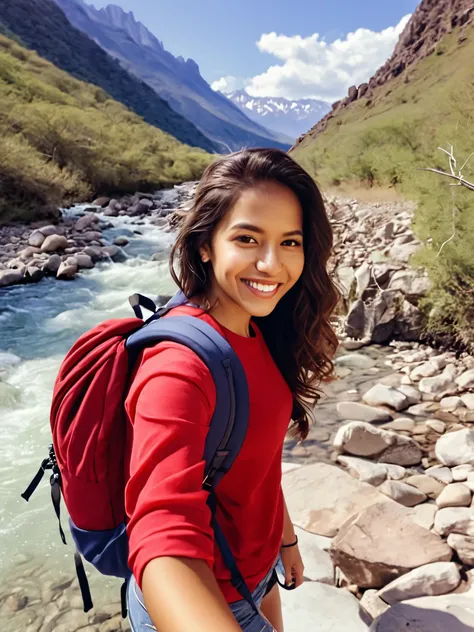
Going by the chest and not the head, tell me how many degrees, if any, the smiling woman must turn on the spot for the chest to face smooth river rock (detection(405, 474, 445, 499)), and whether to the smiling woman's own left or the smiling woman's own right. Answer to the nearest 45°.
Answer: approximately 90° to the smiling woman's own left

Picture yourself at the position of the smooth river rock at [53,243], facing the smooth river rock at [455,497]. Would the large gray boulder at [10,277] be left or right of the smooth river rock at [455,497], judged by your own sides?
right

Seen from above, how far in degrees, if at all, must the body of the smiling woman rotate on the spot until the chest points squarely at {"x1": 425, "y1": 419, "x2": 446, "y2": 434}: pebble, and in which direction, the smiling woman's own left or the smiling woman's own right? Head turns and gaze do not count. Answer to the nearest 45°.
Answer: approximately 90° to the smiling woman's own left

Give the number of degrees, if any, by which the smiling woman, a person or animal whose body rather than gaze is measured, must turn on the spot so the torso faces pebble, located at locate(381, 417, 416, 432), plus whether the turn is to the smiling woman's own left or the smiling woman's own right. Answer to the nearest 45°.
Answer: approximately 90° to the smiling woman's own left

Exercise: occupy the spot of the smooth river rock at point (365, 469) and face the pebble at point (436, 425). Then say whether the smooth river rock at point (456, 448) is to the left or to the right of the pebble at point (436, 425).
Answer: right

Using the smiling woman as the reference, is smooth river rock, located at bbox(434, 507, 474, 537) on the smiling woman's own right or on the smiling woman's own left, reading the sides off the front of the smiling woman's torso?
on the smiling woman's own left

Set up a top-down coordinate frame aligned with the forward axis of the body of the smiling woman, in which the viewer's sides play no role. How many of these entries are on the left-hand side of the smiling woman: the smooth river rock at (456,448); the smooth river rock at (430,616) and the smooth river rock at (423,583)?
3

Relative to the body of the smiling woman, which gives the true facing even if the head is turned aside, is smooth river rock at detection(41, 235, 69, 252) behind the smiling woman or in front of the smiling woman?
behind

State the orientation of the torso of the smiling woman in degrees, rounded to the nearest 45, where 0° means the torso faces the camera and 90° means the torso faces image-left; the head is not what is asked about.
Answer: approximately 315°

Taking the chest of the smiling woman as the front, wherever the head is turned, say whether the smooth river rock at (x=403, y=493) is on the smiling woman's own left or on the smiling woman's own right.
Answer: on the smiling woman's own left

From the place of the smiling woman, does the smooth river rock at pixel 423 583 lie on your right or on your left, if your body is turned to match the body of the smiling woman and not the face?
on your left

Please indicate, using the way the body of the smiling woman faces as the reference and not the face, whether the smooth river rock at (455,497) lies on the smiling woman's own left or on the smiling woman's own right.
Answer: on the smiling woman's own left

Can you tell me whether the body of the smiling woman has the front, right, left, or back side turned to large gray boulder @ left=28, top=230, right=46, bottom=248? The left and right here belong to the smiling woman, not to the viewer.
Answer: back
